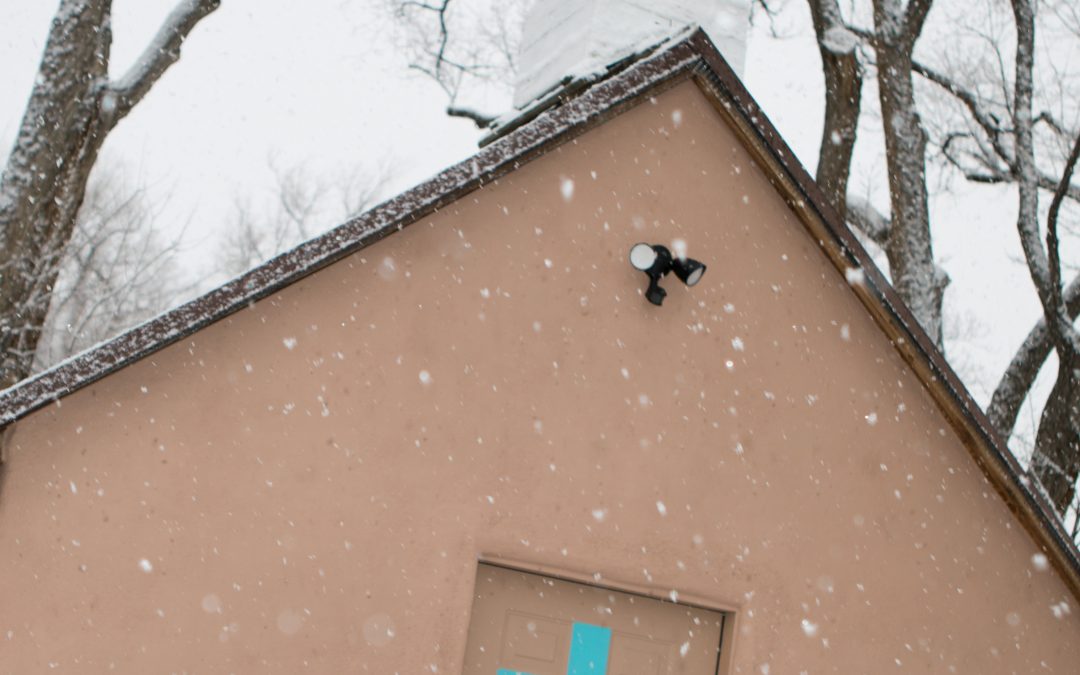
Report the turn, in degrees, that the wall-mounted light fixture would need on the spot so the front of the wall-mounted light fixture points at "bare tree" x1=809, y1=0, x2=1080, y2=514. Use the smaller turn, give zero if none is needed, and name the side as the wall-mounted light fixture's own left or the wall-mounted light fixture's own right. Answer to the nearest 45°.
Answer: approximately 135° to the wall-mounted light fixture's own left

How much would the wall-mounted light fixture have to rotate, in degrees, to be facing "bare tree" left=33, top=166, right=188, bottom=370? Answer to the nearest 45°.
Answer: approximately 135° to its right

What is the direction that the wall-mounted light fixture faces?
toward the camera
